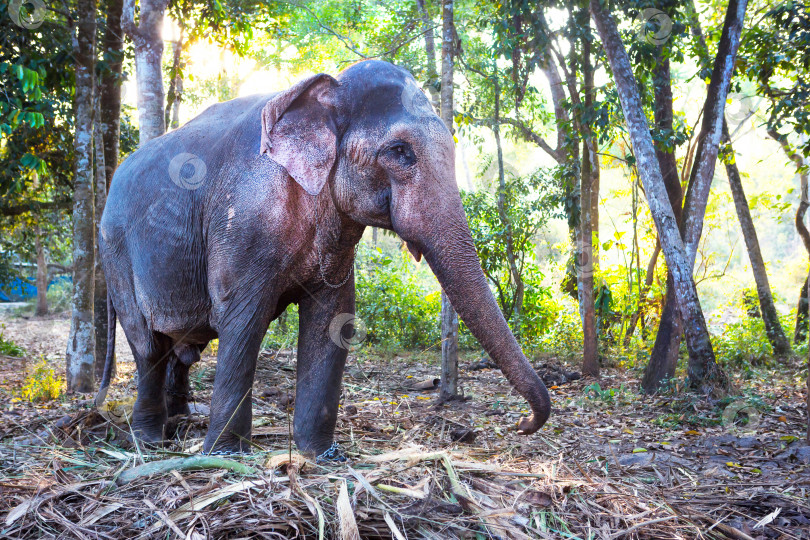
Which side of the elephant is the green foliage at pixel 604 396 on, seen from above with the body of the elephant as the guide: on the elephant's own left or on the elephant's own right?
on the elephant's own left

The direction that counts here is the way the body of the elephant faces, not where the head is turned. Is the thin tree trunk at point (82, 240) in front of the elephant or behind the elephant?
behind

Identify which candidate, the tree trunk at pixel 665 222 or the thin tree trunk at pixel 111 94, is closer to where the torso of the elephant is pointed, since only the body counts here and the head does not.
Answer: the tree trunk

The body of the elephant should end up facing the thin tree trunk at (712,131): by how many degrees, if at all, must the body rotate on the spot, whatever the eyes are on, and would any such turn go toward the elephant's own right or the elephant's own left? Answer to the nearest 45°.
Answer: approximately 90° to the elephant's own left

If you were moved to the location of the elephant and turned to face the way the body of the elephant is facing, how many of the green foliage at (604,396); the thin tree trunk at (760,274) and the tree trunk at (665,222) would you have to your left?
3

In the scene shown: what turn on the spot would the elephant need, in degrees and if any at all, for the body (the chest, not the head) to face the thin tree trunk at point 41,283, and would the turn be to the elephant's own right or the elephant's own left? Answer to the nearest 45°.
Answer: approximately 180°

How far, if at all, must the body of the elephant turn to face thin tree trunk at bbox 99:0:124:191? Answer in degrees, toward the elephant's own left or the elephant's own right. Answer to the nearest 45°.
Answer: approximately 180°

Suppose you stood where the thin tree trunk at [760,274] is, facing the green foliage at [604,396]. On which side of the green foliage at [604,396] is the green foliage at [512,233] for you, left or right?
right

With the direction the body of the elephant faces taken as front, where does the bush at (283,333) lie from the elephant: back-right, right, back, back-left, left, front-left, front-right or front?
back-left

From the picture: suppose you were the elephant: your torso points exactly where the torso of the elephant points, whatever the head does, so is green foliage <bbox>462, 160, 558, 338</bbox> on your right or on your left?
on your left

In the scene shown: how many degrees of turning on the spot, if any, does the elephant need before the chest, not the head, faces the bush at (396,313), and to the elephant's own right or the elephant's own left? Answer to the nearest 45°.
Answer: approximately 135° to the elephant's own left

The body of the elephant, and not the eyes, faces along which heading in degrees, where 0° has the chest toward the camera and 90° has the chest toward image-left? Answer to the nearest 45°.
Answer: approximately 315°

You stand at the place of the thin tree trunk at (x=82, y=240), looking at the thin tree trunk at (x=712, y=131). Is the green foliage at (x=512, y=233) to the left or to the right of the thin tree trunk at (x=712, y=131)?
left
